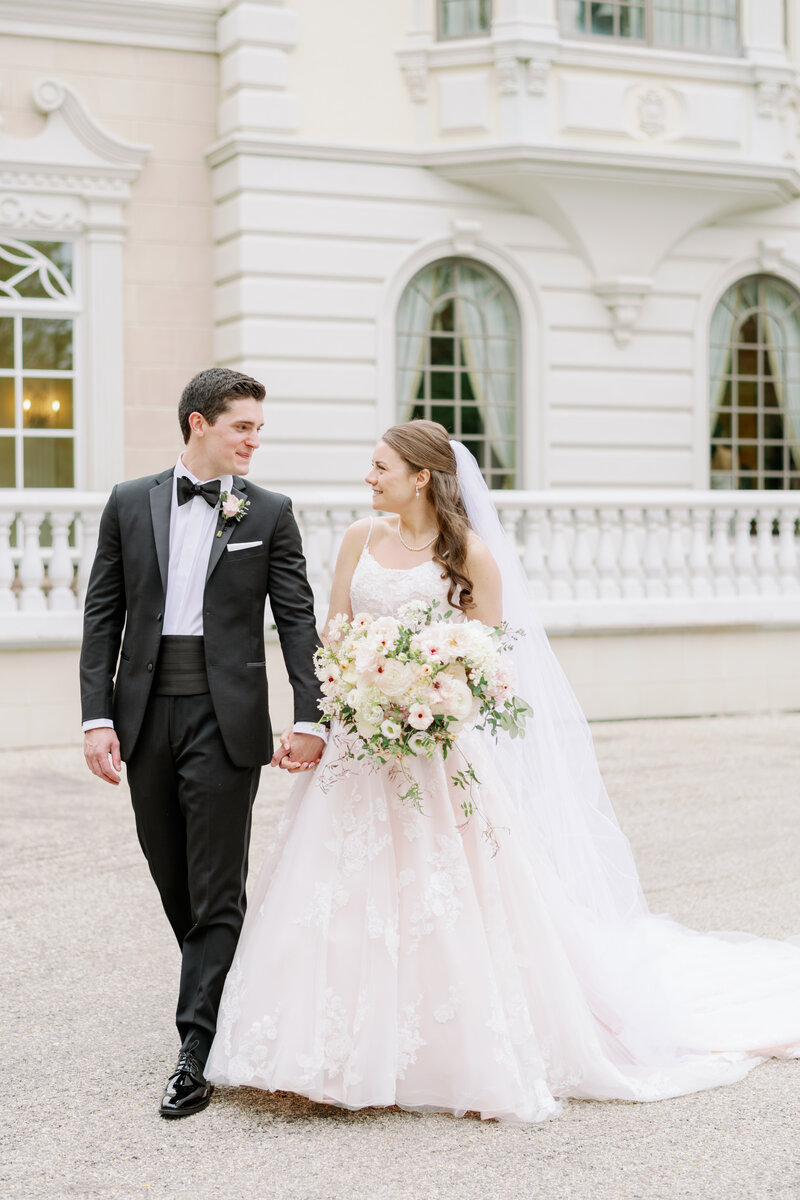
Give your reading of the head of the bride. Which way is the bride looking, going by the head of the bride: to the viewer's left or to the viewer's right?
to the viewer's left

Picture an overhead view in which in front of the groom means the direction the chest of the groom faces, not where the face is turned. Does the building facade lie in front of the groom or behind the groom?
behind

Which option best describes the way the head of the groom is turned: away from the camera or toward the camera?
toward the camera

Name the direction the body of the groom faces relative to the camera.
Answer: toward the camera
